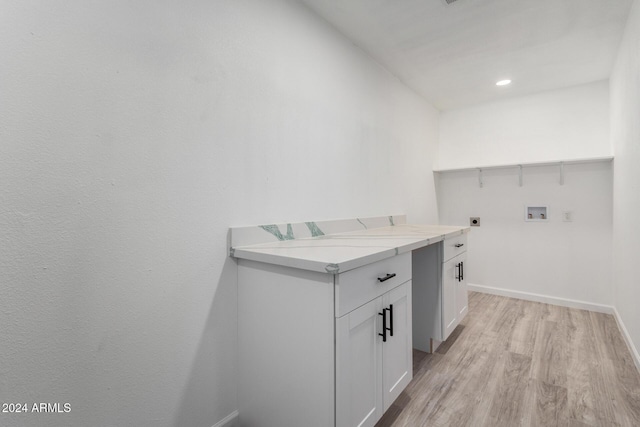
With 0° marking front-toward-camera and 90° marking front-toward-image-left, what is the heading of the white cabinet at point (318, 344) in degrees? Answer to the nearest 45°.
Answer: approximately 315°

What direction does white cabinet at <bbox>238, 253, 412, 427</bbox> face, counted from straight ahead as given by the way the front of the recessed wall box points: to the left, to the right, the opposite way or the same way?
to the left

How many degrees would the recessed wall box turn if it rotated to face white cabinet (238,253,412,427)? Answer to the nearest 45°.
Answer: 0° — it already faces it

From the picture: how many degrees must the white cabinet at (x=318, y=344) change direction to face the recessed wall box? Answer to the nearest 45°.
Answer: approximately 90° to its left

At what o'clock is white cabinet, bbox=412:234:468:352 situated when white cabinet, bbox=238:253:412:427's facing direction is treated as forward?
white cabinet, bbox=412:234:468:352 is roughly at 9 o'clock from white cabinet, bbox=238:253:412:427.

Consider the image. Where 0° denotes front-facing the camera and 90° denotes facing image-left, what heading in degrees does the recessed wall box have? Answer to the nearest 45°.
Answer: approximately 0°
